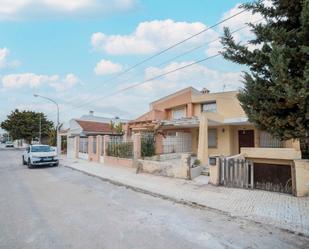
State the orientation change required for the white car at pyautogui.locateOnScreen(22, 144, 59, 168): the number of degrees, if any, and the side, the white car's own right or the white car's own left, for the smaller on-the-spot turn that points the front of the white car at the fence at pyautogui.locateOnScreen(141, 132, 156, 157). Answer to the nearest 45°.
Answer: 0° — it already faces it

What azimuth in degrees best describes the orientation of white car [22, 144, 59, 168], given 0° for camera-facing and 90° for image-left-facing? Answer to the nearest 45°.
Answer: approximately 315°

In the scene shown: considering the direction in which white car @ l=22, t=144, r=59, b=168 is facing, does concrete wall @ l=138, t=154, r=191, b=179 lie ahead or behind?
ahead

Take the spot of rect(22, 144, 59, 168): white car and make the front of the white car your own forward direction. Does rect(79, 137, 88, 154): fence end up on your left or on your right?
on your left

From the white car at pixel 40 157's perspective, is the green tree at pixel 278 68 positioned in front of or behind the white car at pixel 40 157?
in front
